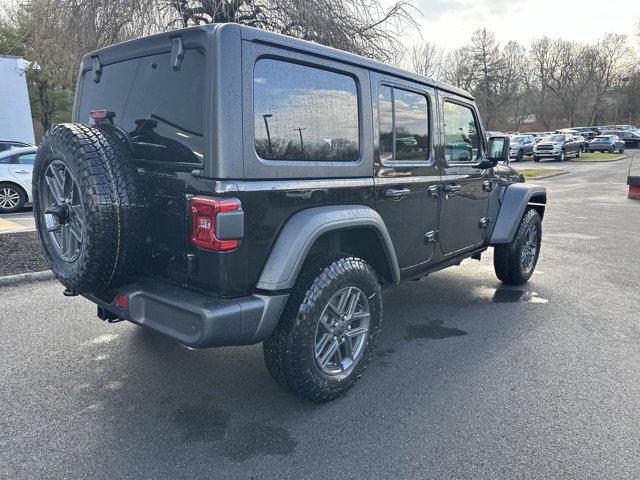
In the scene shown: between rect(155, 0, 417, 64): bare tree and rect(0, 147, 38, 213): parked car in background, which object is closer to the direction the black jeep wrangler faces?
the bare tree

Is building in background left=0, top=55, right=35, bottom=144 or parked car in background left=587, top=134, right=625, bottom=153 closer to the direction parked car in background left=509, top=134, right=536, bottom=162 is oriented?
the building in background

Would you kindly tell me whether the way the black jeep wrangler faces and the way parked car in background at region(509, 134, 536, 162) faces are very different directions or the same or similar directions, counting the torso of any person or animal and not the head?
very different directions

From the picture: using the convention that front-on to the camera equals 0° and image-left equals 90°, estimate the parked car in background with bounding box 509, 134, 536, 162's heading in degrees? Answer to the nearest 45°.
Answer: approximately 45°

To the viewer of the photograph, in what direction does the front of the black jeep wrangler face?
facing away from the viewer and to the right of the viewer

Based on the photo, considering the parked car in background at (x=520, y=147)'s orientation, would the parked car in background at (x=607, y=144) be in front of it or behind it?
behind
